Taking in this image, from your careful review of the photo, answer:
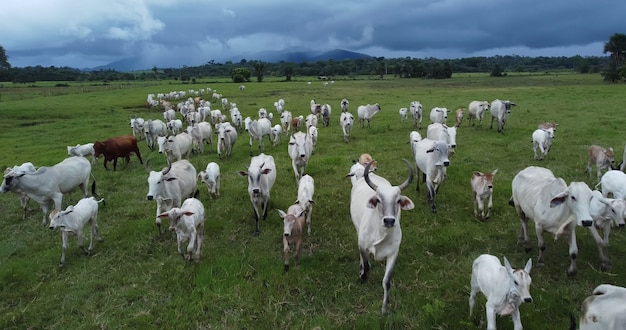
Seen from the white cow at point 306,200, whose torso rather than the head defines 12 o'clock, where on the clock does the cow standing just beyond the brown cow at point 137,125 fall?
The cow standing just beyond the brown cow is roughly at 5 o'clock from the white cow.

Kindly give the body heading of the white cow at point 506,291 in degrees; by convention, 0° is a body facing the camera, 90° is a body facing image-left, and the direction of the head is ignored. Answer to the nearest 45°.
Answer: approximately 315°

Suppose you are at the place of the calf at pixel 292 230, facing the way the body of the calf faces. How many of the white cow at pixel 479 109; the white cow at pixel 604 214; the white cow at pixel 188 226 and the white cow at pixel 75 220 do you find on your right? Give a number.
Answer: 2

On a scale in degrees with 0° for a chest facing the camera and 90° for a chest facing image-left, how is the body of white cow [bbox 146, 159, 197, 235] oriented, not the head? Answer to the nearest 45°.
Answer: approximately 45°

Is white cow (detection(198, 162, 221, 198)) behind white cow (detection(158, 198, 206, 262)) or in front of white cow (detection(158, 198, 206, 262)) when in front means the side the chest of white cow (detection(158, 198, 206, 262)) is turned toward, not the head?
behind

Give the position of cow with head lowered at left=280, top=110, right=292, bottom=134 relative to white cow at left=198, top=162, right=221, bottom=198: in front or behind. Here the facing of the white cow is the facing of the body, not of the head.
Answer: behind

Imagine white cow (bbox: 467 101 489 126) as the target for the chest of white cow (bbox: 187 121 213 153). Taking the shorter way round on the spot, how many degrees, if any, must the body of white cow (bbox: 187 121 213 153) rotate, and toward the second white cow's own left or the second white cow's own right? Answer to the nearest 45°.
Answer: approximately 135° to the second white cow's own left

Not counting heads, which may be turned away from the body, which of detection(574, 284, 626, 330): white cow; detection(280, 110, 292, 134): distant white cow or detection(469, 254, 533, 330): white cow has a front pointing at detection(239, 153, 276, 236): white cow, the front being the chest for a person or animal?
the distant white cow

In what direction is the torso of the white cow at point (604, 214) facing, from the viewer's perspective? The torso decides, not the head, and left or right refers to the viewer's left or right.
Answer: facing the viewer and to the right of the viewer

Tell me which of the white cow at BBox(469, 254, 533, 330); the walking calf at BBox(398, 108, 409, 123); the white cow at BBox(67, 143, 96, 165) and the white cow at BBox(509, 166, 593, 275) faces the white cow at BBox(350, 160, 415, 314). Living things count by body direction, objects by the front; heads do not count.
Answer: the walking calf

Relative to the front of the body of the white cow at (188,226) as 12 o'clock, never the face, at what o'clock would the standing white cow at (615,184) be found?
The standing white cow is roughly at 8 o'clock from the white cow.
